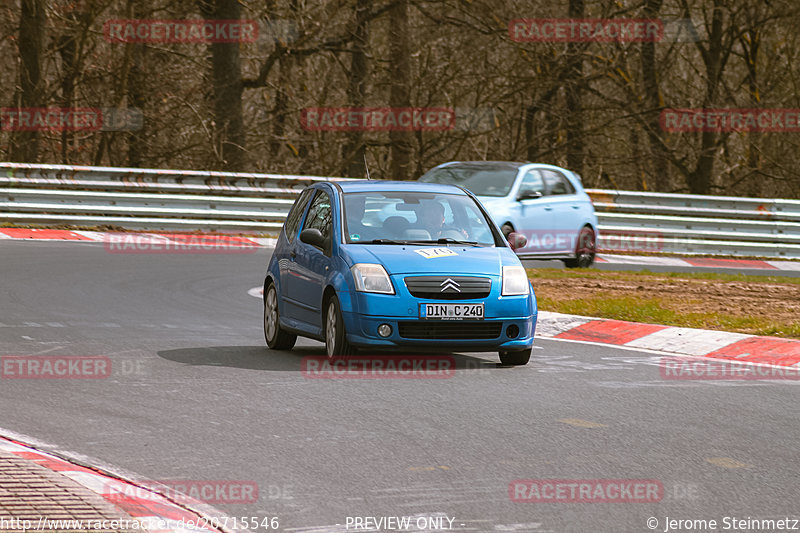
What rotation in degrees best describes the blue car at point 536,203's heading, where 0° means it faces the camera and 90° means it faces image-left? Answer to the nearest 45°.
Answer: approximately 45°

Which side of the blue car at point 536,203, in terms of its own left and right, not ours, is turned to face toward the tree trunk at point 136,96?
right

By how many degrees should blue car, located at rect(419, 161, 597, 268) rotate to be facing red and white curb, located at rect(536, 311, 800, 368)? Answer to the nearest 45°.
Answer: approximately 45° to its left

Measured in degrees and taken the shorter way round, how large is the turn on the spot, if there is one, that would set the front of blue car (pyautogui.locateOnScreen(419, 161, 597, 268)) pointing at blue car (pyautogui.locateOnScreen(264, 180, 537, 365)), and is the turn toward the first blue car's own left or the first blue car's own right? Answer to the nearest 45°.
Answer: approximately 45° to the first blue car's own left

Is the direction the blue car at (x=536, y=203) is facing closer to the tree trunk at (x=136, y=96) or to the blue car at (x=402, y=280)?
the blue car

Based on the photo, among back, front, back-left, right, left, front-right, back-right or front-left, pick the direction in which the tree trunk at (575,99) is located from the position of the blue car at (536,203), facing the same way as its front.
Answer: back-right

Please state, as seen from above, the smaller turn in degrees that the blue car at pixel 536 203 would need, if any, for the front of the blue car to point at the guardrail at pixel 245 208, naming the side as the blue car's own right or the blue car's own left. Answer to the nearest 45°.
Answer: approximately 90° to the blue car's own right

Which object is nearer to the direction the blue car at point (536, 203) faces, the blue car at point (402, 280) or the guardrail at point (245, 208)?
the blue car
